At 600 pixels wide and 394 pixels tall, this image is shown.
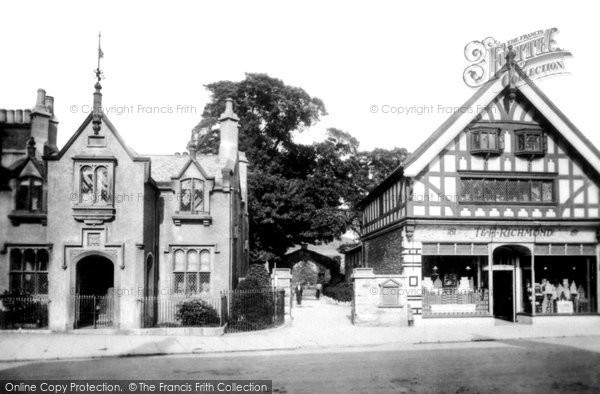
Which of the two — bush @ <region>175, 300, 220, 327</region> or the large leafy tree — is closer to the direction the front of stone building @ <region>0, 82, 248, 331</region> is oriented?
the bush

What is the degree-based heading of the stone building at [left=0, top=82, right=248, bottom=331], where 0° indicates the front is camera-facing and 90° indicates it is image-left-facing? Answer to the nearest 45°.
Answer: approximately 0°

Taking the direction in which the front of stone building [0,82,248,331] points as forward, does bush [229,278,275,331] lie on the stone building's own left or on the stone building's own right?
on the stone building's own left

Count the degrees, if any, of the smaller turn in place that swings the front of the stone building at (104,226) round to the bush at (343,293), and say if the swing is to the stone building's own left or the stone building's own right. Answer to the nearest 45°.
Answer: approximately 135° to the stone building's own left

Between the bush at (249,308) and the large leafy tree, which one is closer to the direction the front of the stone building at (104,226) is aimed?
the bush
